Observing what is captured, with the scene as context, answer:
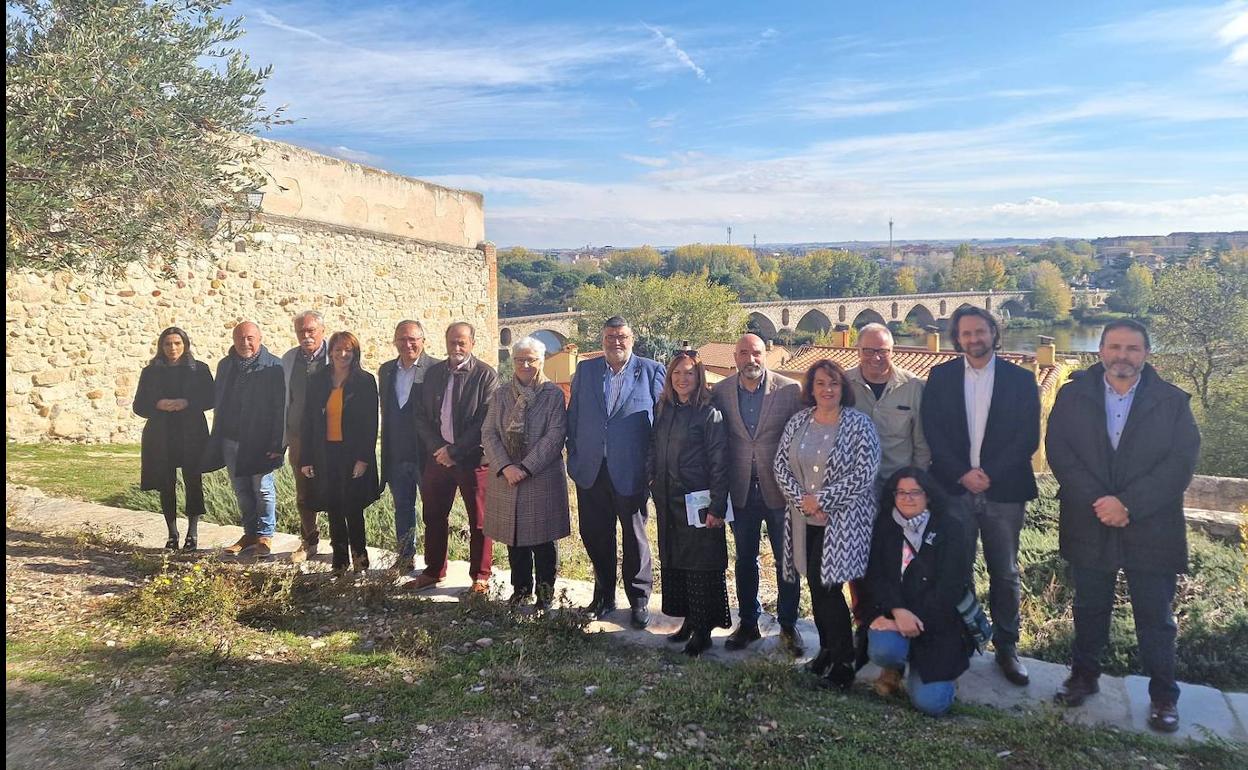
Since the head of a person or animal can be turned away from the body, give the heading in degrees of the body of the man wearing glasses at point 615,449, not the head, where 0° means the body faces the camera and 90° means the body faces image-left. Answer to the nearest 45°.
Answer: approximately 0°

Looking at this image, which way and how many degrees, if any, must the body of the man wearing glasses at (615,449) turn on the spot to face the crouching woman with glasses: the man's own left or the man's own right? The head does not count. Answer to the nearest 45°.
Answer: approximately 45° to the man's own left

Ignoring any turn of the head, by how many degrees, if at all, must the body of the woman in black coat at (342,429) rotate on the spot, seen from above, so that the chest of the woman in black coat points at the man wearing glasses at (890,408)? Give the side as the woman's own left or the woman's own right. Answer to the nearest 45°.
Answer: approximately 45° to the woman's own left
